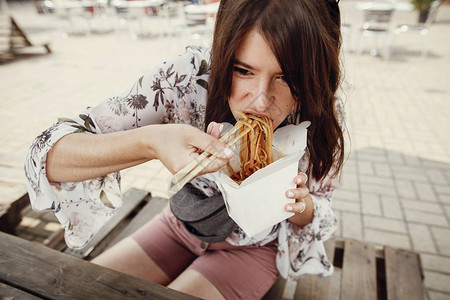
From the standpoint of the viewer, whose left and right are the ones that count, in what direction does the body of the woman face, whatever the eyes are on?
facing the viewer and to the left of the viewer

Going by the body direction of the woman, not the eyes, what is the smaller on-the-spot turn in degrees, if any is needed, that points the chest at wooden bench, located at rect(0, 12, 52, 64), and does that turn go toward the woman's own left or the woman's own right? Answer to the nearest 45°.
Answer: approximately 90° to the woman's own right
